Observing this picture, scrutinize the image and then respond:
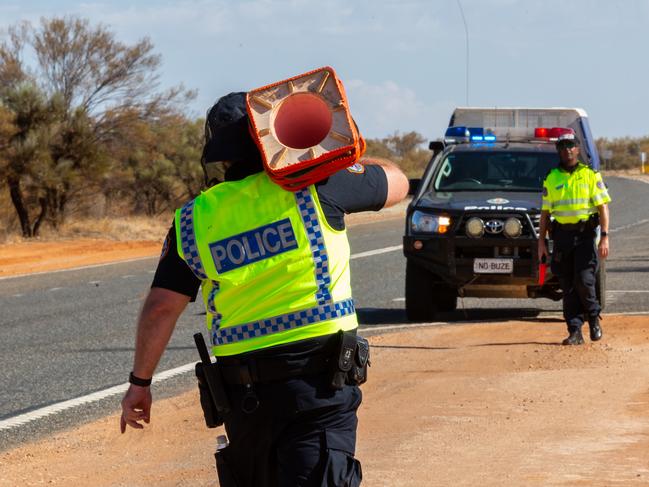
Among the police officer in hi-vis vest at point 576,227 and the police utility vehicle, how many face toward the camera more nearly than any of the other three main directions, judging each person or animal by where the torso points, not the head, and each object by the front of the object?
2

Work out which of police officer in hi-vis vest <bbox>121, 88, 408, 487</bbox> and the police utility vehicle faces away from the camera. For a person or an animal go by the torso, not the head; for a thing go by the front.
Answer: the police officer in hi-vis vest

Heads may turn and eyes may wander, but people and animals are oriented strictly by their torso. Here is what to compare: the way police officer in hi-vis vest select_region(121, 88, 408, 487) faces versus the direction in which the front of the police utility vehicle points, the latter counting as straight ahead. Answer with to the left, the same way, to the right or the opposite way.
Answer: the opposite way

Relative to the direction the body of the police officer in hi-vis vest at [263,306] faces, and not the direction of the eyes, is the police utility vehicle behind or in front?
in front

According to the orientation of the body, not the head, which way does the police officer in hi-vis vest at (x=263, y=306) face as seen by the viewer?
away from the camera

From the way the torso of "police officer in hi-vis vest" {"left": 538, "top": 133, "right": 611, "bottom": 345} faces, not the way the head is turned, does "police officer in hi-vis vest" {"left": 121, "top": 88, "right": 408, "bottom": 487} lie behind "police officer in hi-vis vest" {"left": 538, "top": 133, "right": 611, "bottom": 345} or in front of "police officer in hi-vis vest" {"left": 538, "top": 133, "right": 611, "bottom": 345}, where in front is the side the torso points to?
in front

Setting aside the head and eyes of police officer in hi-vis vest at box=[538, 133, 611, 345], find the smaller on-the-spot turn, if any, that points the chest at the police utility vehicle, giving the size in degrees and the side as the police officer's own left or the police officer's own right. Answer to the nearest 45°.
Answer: approximately 135° to the police officer's own right

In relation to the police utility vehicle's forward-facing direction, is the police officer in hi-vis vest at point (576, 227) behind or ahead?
ahead
